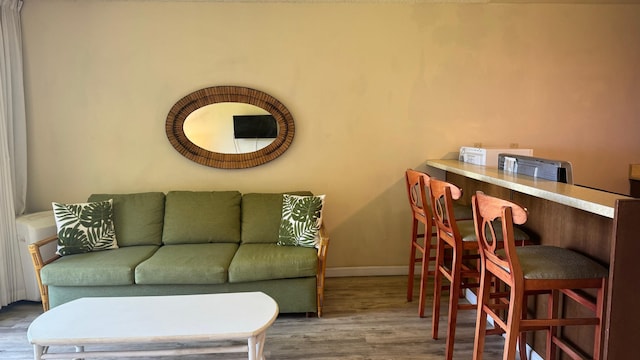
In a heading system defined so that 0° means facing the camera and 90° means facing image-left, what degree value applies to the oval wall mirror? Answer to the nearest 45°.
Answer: approximately 0°

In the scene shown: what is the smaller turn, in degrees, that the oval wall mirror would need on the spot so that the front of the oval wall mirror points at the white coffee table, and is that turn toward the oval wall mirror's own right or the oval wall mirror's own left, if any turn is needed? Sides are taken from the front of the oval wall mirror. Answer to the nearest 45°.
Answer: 0° — it already faces it

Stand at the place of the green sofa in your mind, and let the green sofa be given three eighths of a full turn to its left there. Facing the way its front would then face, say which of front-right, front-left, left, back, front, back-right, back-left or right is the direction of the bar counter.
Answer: right

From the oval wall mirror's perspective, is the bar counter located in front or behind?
in front

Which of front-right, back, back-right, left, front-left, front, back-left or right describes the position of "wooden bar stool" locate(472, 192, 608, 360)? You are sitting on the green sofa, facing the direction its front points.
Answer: front-left

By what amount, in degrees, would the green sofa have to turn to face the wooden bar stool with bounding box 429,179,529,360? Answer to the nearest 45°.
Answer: approximately 45° to its left

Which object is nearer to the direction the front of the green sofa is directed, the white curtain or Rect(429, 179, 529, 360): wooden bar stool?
the wooden bar stool

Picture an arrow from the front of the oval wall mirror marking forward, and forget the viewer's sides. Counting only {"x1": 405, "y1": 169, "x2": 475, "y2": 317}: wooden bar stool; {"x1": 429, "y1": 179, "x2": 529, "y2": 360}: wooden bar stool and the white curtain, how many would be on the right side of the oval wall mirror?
1

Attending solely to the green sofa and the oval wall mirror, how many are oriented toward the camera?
2

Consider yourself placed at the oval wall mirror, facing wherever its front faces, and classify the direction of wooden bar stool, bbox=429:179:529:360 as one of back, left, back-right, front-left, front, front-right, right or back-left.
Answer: front-left

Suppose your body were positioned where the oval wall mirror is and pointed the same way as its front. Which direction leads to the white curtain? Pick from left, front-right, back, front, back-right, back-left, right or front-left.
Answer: right
